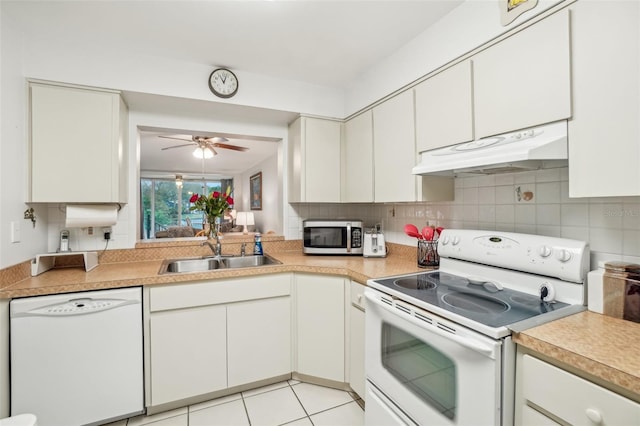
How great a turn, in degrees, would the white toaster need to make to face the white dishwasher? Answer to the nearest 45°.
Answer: approximately 45° to its right

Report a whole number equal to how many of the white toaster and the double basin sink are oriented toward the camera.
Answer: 2

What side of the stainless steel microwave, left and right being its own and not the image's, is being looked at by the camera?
front

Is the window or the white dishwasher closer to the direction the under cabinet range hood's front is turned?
the white dishwasher

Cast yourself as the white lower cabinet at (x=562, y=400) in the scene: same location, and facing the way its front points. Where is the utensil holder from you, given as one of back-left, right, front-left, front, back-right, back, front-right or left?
right

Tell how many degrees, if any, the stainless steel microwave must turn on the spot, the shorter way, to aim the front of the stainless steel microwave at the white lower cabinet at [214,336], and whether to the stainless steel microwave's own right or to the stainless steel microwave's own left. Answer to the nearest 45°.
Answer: approximately 45° to the stainless steel microwave's own right

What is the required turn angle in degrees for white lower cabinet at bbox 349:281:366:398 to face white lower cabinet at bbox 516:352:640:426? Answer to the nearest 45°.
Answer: approximately 90° to its left

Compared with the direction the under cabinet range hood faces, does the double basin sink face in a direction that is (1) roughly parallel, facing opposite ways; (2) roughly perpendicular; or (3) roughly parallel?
roughly perpendicular

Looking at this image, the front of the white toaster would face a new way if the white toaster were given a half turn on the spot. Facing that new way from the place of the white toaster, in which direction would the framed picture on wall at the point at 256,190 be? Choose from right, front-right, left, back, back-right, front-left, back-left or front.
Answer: front-left

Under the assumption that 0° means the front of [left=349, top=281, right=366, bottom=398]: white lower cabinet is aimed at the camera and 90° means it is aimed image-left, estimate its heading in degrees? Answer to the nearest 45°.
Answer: approximately 45°

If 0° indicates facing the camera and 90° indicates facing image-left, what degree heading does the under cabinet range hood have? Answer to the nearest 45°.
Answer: approximately 45°

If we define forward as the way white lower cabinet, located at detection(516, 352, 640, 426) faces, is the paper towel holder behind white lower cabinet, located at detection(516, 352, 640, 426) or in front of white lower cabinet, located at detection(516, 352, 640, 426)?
in front

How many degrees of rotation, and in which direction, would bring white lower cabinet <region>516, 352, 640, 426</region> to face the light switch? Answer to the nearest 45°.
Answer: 0° — it already faces it
